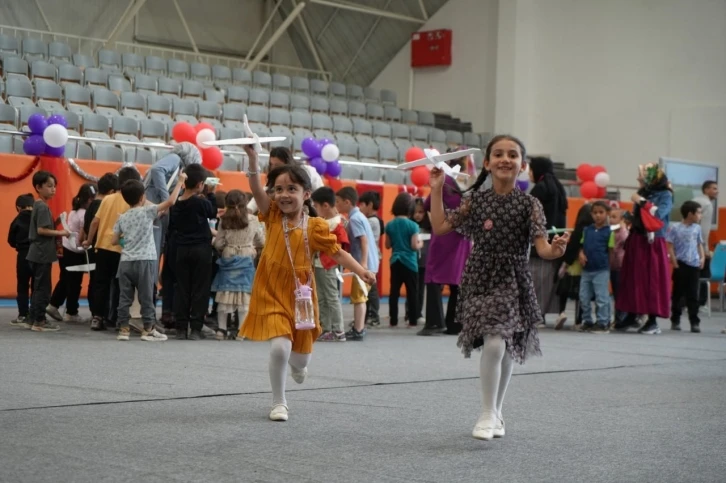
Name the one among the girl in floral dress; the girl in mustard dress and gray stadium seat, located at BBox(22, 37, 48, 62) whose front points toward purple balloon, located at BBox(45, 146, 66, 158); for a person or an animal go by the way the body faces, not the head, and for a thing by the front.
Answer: the gray stadium seat

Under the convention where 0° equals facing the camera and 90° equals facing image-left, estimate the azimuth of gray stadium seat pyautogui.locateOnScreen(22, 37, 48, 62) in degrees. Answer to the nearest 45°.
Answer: approximately 0°

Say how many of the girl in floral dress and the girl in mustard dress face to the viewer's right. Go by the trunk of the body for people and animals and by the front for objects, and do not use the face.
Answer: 0

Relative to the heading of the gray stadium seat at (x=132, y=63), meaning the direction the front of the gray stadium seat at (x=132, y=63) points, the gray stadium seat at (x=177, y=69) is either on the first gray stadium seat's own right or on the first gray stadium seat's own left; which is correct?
on the first gray stadium seat's own left
